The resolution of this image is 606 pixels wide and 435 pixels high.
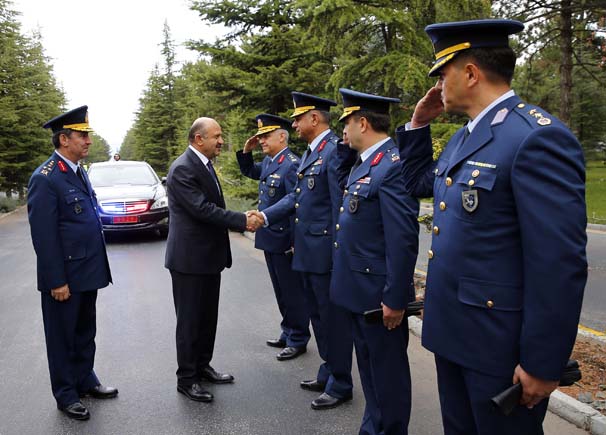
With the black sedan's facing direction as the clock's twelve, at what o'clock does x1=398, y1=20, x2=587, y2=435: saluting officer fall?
The saluting officer is roughly at 12 o'clock from the black sedan.

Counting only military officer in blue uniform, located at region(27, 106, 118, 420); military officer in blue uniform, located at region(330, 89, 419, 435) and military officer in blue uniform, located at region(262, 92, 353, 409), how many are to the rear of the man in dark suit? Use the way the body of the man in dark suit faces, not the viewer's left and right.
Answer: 1

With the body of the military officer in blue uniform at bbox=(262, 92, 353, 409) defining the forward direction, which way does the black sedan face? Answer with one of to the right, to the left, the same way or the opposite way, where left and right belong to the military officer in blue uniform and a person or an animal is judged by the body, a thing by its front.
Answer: to the left

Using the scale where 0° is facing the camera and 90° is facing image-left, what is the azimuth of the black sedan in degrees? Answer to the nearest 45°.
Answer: approximately 0°

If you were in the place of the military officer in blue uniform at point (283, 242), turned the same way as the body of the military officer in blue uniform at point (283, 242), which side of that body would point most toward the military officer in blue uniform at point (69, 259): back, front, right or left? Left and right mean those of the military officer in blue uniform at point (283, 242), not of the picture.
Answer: front

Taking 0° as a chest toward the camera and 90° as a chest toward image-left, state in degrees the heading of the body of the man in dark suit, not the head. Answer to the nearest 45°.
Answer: approximately 270°

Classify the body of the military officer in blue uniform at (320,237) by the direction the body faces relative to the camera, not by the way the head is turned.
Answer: to the viewer's left

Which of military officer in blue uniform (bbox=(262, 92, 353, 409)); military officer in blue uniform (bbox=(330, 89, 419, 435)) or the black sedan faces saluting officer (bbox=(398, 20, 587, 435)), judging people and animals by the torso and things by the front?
the black sedan

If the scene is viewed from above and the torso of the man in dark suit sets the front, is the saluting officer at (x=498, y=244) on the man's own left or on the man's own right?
on the man's own right

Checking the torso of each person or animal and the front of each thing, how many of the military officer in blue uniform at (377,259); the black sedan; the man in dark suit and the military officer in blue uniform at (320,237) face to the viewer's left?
2

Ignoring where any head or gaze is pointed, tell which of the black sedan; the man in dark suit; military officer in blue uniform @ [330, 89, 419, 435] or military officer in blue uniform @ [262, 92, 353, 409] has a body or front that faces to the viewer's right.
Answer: the man in dark suit

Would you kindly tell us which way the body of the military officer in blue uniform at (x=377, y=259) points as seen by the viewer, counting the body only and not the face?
to the viewer's left

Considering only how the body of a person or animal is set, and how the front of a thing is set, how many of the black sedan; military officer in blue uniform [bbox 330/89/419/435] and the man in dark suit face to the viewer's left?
1

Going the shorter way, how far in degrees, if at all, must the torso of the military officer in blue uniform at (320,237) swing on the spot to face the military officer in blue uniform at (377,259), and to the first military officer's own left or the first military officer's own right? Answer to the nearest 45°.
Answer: approximately 90° to the first military officer's own left

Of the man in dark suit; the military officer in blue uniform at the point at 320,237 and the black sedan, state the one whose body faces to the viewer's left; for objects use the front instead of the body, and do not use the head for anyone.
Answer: the military officer in blue uniform

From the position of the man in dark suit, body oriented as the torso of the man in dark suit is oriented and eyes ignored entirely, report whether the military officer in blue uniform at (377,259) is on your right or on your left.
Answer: on your right
